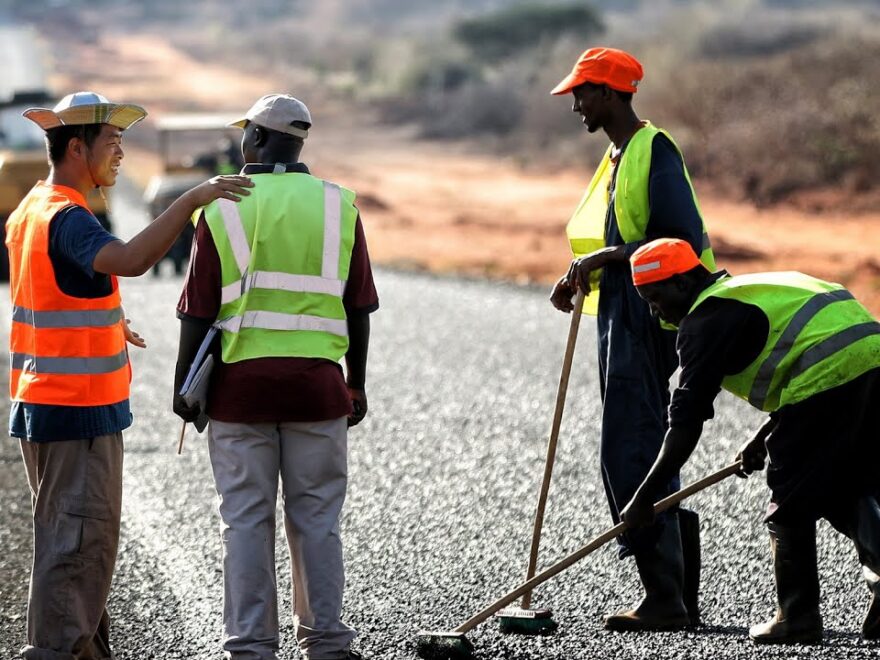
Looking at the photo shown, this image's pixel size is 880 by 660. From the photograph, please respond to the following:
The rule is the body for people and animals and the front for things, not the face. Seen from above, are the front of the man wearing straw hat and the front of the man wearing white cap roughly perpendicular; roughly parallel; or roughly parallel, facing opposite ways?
roughly perpendicular

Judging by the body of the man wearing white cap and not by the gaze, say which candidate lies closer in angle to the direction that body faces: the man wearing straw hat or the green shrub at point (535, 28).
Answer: the green shrub

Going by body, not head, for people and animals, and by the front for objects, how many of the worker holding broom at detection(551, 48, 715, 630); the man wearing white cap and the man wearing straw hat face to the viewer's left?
1

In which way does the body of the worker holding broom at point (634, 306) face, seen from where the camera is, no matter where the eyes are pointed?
to the viewer's left

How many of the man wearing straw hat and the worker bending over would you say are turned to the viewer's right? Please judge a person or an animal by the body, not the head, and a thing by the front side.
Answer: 1

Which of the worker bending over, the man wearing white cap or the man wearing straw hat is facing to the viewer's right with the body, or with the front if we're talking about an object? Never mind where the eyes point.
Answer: the man wearing straw hat

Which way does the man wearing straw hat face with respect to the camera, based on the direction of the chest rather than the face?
to the viewer's right

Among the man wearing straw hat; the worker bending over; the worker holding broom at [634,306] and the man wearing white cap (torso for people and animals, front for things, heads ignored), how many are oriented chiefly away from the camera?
1

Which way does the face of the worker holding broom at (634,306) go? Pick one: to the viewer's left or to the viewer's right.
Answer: to the viewer's left

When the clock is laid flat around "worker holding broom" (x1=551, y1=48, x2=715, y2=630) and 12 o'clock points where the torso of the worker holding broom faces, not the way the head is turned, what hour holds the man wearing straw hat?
The man wearing straw hat is roughly at 11 o'clock from the worker holding broom.

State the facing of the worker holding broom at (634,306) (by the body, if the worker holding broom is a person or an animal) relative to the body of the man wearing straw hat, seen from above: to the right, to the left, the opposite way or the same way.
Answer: the opposite way

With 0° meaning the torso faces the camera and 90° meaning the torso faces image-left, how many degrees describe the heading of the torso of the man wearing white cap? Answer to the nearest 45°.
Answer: approximately 180°

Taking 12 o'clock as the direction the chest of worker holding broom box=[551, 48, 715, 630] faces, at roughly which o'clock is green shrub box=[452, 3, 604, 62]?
The green shrub is roughly at 3 o'clock from the worker holding broom.

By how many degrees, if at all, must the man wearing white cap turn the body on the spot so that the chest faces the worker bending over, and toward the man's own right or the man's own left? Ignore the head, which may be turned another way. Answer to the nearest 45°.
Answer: approximately 90° to the man's own right

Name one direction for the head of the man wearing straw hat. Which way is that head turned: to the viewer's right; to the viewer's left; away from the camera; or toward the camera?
to the viewer's right

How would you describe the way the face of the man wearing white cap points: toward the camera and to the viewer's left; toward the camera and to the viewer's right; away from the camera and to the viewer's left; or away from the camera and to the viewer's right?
away from the camera and to the viewer's left

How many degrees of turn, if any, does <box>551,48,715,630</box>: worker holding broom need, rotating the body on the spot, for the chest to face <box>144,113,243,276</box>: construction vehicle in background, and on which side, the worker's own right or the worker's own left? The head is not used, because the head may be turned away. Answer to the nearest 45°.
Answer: approximately 45° to the worker's own right
